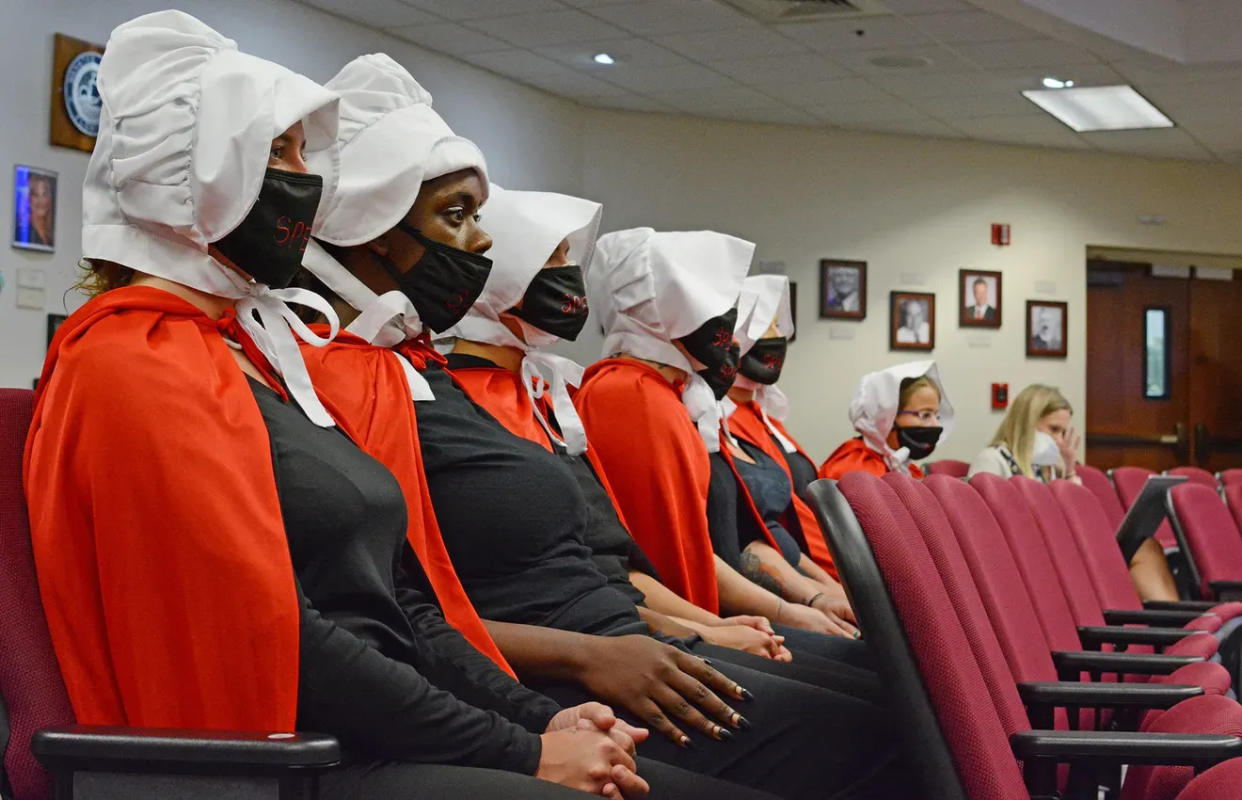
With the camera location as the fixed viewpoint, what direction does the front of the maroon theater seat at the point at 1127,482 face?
facing the viewer and to the right of the viewer

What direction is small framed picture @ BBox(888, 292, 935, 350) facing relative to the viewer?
toward the camera

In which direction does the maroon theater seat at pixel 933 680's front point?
to the viewer's right

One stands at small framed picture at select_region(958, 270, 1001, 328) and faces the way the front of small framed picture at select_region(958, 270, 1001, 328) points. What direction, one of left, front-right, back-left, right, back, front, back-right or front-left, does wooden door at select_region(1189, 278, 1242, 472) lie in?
back-left

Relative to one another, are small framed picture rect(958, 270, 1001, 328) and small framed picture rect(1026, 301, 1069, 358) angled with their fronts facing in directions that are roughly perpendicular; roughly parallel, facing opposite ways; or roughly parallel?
roughly parallel

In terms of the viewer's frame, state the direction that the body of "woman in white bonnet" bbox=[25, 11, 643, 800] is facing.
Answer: to the viewer's right

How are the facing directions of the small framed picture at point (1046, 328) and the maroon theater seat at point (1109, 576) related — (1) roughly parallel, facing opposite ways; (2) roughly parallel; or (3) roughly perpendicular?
roughly perpendicular

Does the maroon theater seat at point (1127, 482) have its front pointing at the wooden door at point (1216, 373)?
no

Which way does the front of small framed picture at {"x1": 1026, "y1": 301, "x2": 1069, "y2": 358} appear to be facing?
toward the camera

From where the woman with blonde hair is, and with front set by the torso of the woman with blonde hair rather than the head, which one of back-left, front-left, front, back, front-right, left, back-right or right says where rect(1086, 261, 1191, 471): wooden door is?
back-left

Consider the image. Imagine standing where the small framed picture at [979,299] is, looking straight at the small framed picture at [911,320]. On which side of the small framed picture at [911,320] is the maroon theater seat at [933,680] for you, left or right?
left

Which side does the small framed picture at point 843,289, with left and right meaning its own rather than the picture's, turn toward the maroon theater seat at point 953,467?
front

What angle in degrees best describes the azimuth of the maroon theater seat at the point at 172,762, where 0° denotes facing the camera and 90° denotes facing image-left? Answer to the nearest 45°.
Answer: approximately 270°
